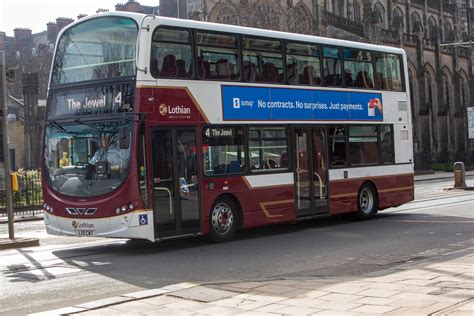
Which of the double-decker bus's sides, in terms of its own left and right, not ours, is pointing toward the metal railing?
right

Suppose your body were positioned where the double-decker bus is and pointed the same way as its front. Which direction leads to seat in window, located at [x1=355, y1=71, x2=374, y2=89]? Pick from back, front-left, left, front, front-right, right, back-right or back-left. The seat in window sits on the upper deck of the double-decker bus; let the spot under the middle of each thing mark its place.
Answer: back

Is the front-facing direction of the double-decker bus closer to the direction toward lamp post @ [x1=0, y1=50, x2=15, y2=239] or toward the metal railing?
the lamp post

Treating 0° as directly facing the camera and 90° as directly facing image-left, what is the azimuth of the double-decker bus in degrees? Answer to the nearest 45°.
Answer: approximately 45°

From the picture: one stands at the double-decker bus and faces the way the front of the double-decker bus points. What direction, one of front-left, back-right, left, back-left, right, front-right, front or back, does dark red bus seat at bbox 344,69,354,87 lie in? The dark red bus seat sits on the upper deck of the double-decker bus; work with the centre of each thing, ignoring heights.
back

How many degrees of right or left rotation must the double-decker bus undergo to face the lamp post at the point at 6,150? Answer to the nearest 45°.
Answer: approximately 45° to its right
